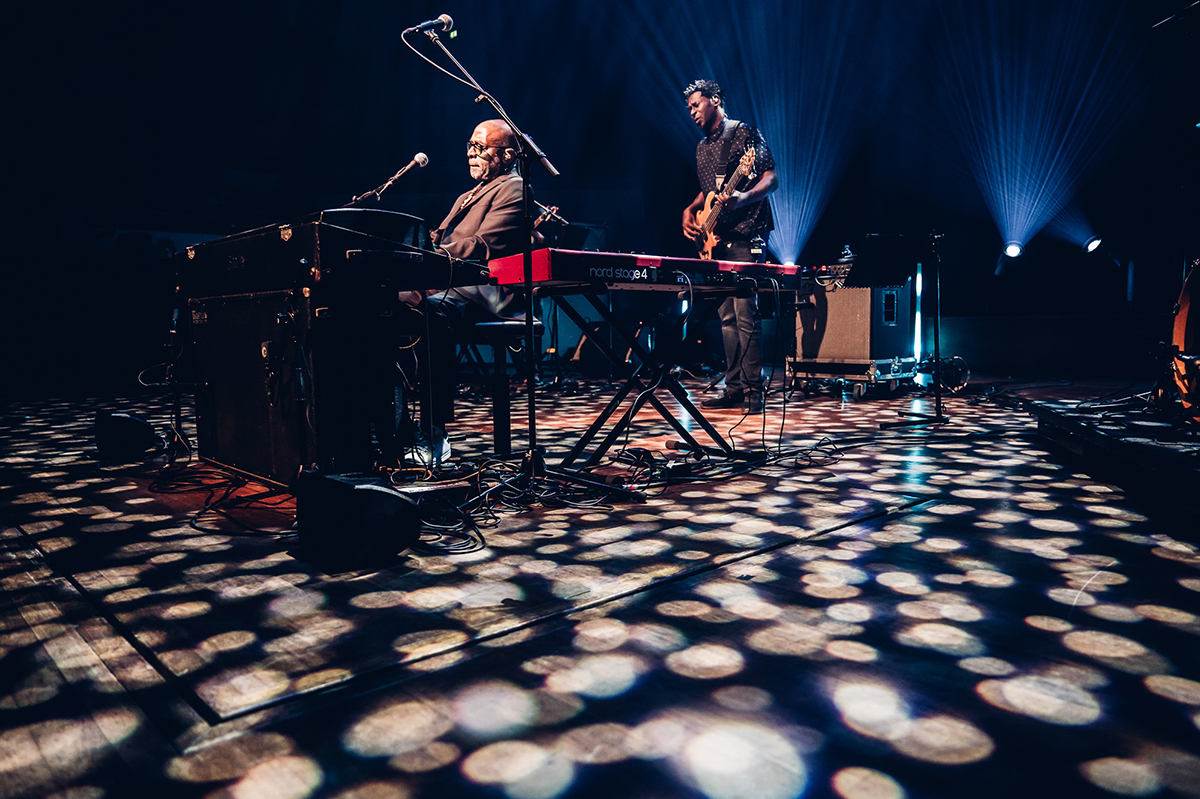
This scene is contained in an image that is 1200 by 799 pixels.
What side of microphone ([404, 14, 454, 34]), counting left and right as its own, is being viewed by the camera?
right

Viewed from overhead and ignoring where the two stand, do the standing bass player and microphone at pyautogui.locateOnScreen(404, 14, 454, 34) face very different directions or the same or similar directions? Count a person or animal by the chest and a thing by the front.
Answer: very different directions

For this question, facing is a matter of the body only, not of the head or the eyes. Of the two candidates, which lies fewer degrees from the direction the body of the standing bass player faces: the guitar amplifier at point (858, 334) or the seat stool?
the seat stool

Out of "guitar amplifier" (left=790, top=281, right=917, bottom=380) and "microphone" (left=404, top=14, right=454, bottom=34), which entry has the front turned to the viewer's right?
the microphone

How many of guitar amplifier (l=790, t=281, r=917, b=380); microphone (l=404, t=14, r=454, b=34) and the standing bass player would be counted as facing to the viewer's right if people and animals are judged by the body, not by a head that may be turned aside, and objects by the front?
1

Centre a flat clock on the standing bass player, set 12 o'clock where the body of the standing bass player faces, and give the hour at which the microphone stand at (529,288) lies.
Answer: The microphone stand is roughly at 11 o'clock from the standing bass player.

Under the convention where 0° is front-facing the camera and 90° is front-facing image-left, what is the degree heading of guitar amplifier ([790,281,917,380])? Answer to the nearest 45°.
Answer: approximately 45°

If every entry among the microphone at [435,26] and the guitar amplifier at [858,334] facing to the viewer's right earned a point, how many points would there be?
1

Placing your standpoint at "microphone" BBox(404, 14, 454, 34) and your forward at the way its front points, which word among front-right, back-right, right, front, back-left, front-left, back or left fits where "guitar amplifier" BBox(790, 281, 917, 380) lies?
front-left
